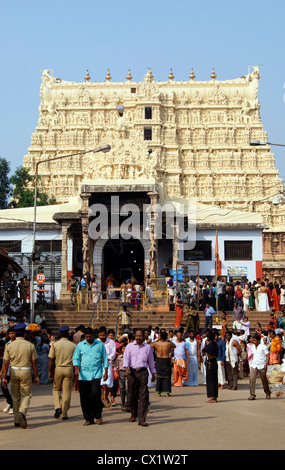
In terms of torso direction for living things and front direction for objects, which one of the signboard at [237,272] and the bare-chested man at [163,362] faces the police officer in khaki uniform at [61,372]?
the signboard

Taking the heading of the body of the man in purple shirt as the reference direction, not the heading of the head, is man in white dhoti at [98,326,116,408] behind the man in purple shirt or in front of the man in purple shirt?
behind

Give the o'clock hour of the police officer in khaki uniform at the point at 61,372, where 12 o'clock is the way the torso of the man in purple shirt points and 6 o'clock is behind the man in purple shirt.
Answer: The police officer in khaki uniform is roughly at 3 o'clock from the man in purple shirt.

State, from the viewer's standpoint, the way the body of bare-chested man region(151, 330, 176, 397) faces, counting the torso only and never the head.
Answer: away from the camera

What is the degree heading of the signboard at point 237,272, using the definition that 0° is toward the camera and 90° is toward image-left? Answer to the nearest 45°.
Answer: approximately 0°

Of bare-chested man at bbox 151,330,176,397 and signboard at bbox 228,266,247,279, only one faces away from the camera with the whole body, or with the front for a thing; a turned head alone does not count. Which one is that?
the bare-chested man
